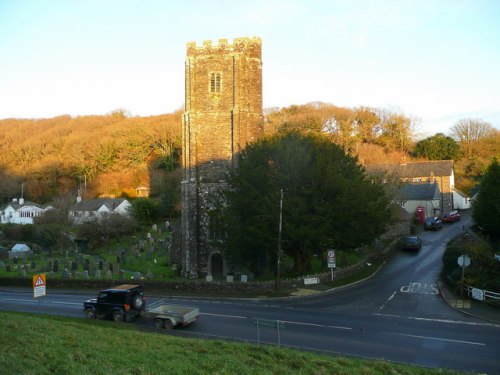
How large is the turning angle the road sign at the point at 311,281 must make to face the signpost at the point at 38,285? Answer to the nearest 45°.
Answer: approximately 45° to its right

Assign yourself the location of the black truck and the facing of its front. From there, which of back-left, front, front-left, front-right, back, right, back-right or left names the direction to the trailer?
back

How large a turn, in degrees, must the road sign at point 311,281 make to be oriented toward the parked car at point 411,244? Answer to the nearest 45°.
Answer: approximately 135° to its left

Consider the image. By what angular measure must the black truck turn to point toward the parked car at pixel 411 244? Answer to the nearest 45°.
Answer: approximately 90° to its right

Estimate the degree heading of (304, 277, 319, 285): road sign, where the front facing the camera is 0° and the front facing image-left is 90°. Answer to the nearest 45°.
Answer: approximately 0°

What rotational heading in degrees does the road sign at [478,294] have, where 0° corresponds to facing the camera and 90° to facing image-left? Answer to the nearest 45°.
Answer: approximately 45°

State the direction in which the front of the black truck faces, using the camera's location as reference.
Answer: facing away from the viewer and to the left of the viewer
